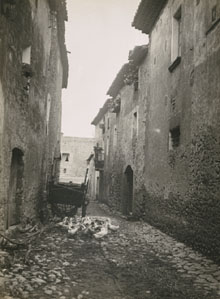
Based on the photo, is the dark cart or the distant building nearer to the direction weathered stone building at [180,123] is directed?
the dark cart

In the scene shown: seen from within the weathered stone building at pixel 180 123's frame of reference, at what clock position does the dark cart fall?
The dark cart is roughly at 1 o'clock from the weathered stone building.

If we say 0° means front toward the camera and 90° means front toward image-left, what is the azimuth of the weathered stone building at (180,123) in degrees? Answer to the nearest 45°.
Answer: approximately 90°

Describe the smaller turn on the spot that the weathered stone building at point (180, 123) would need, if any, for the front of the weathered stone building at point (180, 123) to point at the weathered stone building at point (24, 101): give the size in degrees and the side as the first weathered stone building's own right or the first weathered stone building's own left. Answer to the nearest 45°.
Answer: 0° — it already faces it

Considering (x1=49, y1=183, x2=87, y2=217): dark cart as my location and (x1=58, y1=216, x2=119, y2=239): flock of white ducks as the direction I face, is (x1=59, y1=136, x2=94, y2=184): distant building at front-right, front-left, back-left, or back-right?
back-left

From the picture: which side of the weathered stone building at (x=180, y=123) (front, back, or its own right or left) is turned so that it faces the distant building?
right
